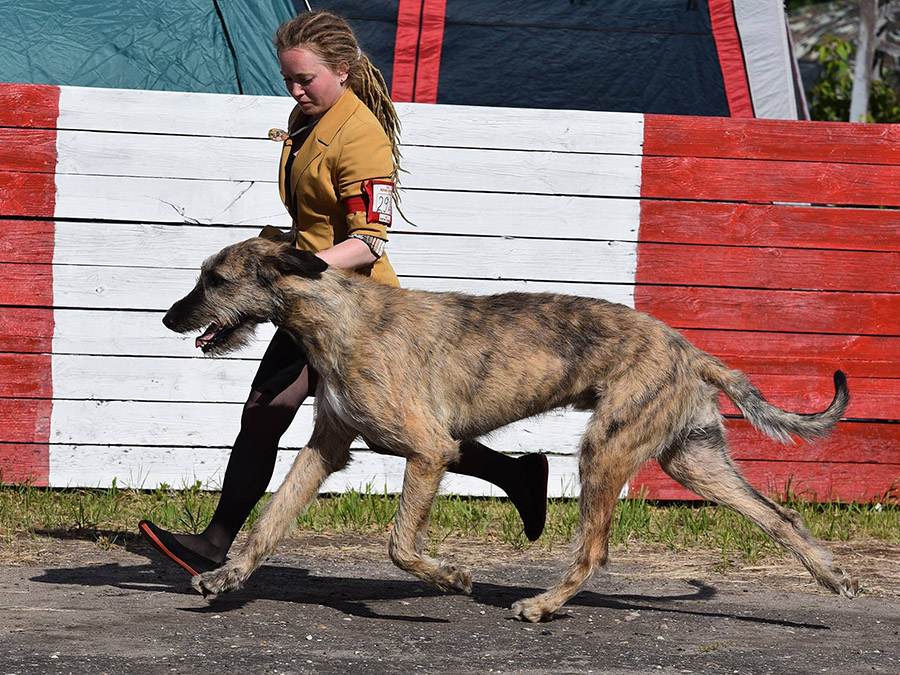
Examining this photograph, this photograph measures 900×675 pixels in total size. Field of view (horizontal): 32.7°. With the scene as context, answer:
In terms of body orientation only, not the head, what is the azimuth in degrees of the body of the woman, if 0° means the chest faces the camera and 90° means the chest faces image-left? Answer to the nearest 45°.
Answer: approximately 90°

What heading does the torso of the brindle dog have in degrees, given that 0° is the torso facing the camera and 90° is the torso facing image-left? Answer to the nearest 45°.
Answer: approximately 90°

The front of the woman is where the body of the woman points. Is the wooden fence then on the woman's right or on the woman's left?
on the woman's right

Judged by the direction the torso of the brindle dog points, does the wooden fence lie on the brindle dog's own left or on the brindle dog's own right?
on the brindle dog's own right
